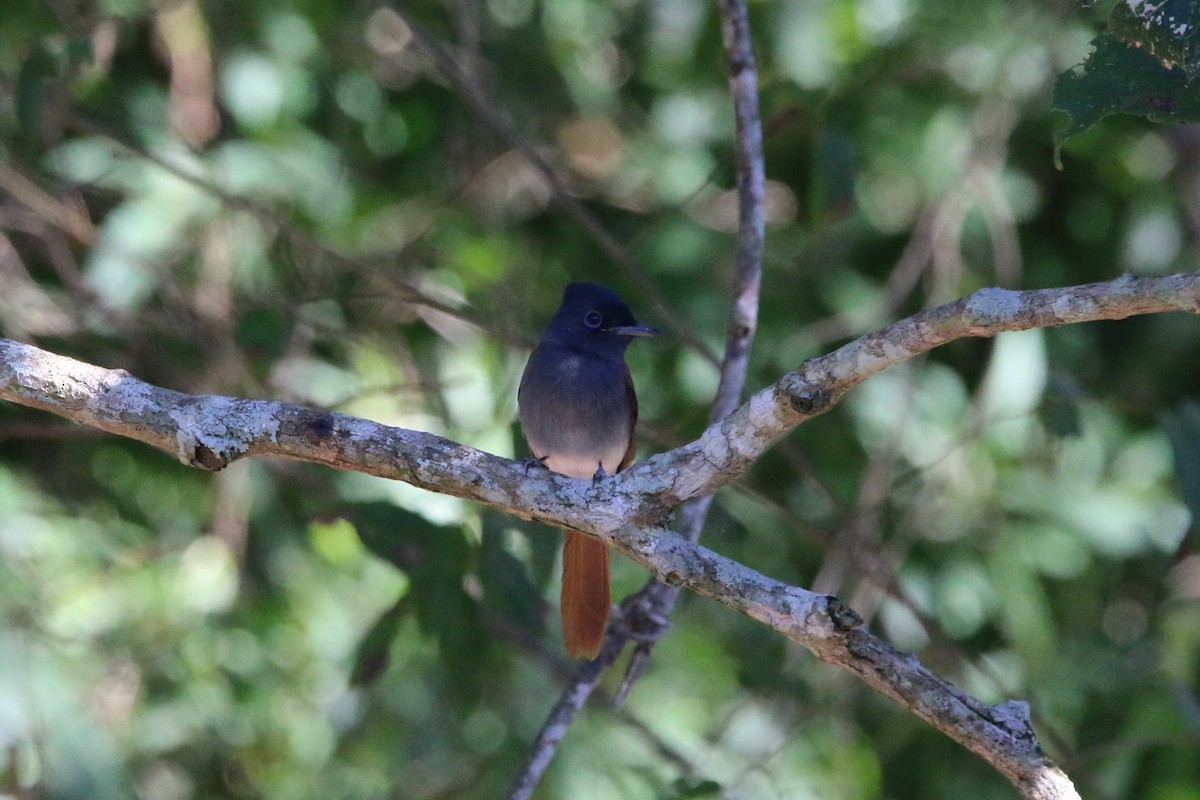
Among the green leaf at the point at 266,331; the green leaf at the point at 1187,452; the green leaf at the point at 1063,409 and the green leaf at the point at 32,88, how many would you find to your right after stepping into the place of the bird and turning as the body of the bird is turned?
2

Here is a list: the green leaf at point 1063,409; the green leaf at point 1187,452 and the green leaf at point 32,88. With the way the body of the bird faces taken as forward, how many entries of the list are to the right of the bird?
1

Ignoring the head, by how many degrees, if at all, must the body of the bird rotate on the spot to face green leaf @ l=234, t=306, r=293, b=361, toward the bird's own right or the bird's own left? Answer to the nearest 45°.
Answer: approximately 90° to the bird's own right

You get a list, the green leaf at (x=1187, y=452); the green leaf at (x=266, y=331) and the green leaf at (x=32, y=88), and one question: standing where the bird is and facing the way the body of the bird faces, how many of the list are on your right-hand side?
2

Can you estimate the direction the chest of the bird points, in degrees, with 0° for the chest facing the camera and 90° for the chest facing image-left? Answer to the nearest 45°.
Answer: approximately 0°

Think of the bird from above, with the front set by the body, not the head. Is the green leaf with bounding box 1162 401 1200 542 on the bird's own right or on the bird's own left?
on the bird's own left
